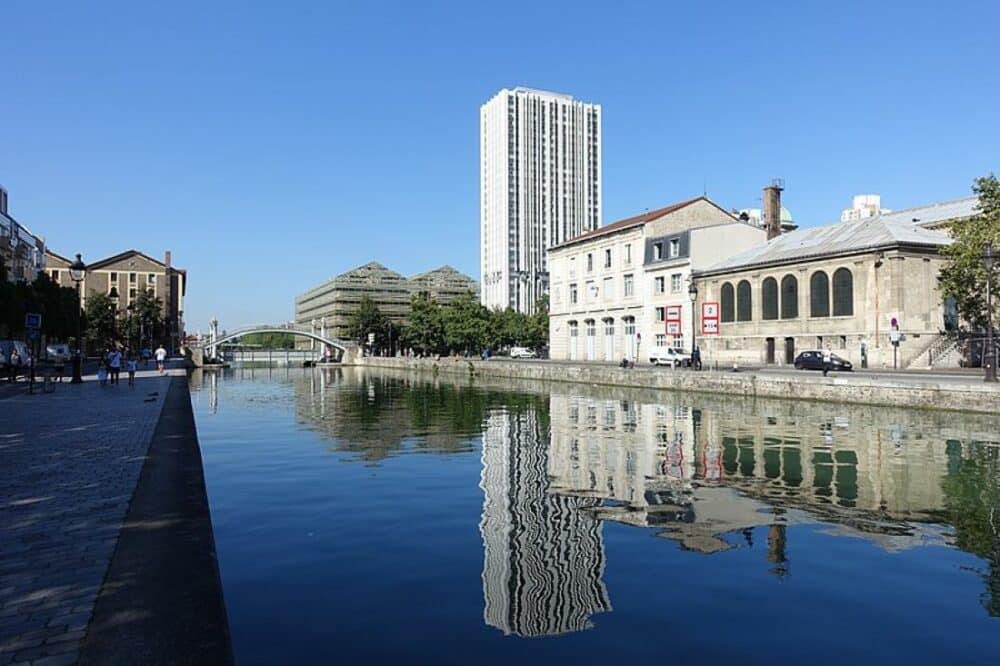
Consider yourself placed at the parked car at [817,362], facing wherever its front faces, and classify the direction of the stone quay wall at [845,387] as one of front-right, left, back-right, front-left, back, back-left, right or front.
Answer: right

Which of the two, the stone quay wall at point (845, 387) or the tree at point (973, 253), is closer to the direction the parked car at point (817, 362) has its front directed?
the tree

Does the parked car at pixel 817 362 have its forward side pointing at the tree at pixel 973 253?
yes

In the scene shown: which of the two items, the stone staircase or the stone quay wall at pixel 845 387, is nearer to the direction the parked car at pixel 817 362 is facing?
the stone staircase

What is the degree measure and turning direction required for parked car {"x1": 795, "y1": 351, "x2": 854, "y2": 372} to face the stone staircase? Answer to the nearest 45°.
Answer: approximately 45° to its left

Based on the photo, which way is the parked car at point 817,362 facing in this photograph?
to the viewer's right
